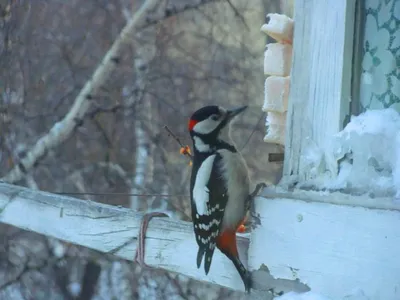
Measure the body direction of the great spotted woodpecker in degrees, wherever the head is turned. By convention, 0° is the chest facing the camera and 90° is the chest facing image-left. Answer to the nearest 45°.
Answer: approximately 270°
